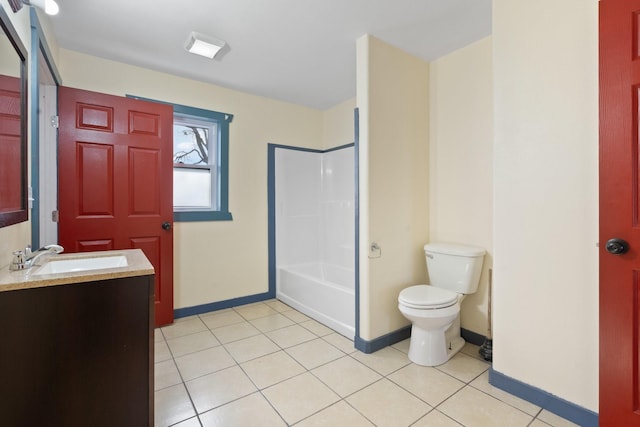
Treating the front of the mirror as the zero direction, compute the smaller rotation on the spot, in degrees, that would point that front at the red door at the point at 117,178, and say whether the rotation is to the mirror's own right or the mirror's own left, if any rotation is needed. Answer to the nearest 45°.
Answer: approximately 45° to the mirror's own left

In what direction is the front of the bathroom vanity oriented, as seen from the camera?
facing to the right of the viewer

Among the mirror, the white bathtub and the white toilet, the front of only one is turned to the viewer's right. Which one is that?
the mirror

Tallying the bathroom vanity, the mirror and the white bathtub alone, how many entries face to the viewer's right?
2

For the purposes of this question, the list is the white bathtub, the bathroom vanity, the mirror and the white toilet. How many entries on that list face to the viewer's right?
2

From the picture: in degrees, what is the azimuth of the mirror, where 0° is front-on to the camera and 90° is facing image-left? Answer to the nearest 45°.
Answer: approximately 270°
